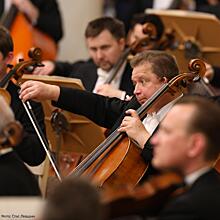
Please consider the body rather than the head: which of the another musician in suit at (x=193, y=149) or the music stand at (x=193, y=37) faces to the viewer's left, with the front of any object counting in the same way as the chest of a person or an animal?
the another musician in suit

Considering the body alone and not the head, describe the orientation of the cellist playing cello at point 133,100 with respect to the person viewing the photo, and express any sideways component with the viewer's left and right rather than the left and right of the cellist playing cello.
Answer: facing the viewer and to the left of the viewer

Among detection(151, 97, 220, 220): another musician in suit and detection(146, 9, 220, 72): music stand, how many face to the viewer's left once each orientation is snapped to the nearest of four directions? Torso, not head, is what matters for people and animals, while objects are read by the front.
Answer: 1

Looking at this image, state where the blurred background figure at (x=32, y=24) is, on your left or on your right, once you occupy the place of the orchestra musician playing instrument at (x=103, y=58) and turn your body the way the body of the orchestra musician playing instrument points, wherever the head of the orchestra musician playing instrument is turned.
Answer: on your right

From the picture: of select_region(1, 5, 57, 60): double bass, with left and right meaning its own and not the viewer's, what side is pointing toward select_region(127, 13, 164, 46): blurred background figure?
left

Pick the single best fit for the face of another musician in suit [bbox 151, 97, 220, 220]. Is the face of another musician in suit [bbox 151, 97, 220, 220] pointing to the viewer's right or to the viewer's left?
to the viewer's left

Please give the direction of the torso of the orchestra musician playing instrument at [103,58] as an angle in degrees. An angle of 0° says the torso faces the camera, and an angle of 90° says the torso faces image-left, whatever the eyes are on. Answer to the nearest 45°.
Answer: approximately 45°

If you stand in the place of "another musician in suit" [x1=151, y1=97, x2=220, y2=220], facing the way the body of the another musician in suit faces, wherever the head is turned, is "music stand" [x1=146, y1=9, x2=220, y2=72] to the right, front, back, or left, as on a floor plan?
right
